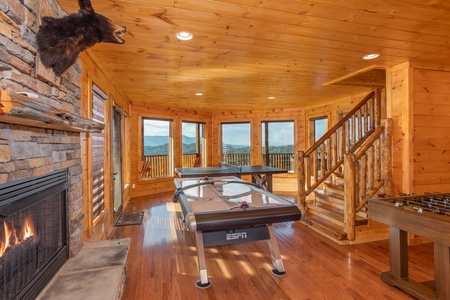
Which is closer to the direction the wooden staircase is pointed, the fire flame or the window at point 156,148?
the fire flame

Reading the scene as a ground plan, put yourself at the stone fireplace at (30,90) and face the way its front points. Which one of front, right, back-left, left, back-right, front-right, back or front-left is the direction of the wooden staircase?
front-left

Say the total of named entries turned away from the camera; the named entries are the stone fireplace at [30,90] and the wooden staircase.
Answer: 0

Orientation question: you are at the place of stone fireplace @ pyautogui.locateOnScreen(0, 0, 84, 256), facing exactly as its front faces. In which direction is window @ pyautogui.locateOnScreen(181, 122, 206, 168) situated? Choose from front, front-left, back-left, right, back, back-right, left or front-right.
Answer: left

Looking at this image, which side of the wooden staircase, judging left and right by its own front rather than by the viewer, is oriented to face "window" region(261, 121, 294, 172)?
right

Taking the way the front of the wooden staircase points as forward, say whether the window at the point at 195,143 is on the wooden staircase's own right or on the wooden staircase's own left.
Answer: on the wooden staircase's own right

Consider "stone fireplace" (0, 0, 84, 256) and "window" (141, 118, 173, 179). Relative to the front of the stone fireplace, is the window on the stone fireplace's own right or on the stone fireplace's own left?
on the stone fireplace's own left

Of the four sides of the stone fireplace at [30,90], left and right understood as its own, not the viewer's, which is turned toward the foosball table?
front

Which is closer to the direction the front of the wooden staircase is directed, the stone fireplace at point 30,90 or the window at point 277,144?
the stone fireplace

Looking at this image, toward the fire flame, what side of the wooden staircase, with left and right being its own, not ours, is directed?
front

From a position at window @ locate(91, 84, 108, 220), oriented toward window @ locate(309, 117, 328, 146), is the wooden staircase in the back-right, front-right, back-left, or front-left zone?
front-right

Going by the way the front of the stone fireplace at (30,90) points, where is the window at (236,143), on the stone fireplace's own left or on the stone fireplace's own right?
on the stone fireplace's own left

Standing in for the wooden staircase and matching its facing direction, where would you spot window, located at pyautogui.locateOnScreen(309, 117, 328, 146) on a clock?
The window is roughly at 4 o'clock from the wooden staircase.

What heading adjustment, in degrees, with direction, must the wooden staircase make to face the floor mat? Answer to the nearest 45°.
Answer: approximately 45° to its right

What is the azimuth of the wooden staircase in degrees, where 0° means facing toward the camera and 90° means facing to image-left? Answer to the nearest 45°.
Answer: approximately 45°
